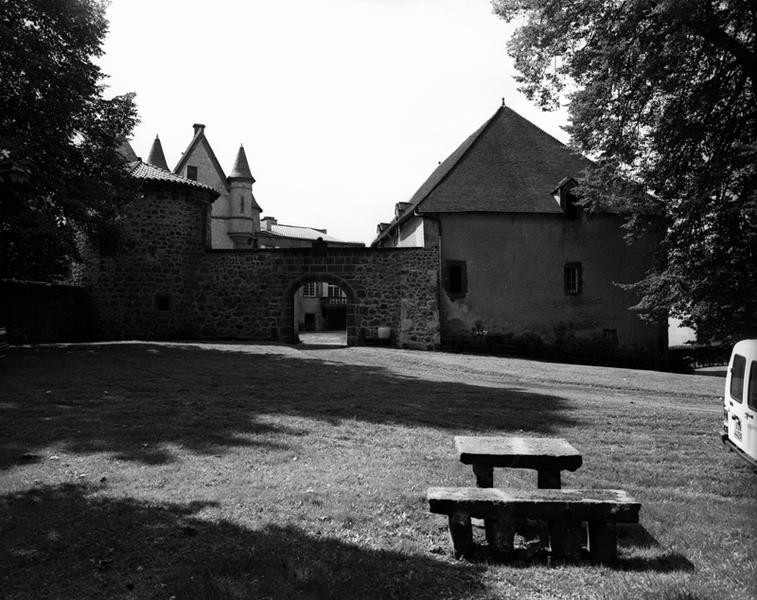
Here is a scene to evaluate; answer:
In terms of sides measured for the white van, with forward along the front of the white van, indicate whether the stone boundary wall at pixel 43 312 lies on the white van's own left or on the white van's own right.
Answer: on the white van's own left

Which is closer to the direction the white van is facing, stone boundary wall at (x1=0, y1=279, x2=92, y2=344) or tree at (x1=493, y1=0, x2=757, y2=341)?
the tree

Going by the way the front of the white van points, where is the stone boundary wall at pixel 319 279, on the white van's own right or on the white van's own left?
on the white van's own left

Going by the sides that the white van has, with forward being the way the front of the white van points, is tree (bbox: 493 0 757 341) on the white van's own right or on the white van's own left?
on the white van's own left

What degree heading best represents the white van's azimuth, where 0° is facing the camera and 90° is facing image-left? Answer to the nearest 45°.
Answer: approximately 225°

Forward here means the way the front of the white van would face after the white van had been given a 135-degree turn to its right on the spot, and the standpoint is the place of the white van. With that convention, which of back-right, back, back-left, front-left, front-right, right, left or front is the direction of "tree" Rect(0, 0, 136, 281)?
right
